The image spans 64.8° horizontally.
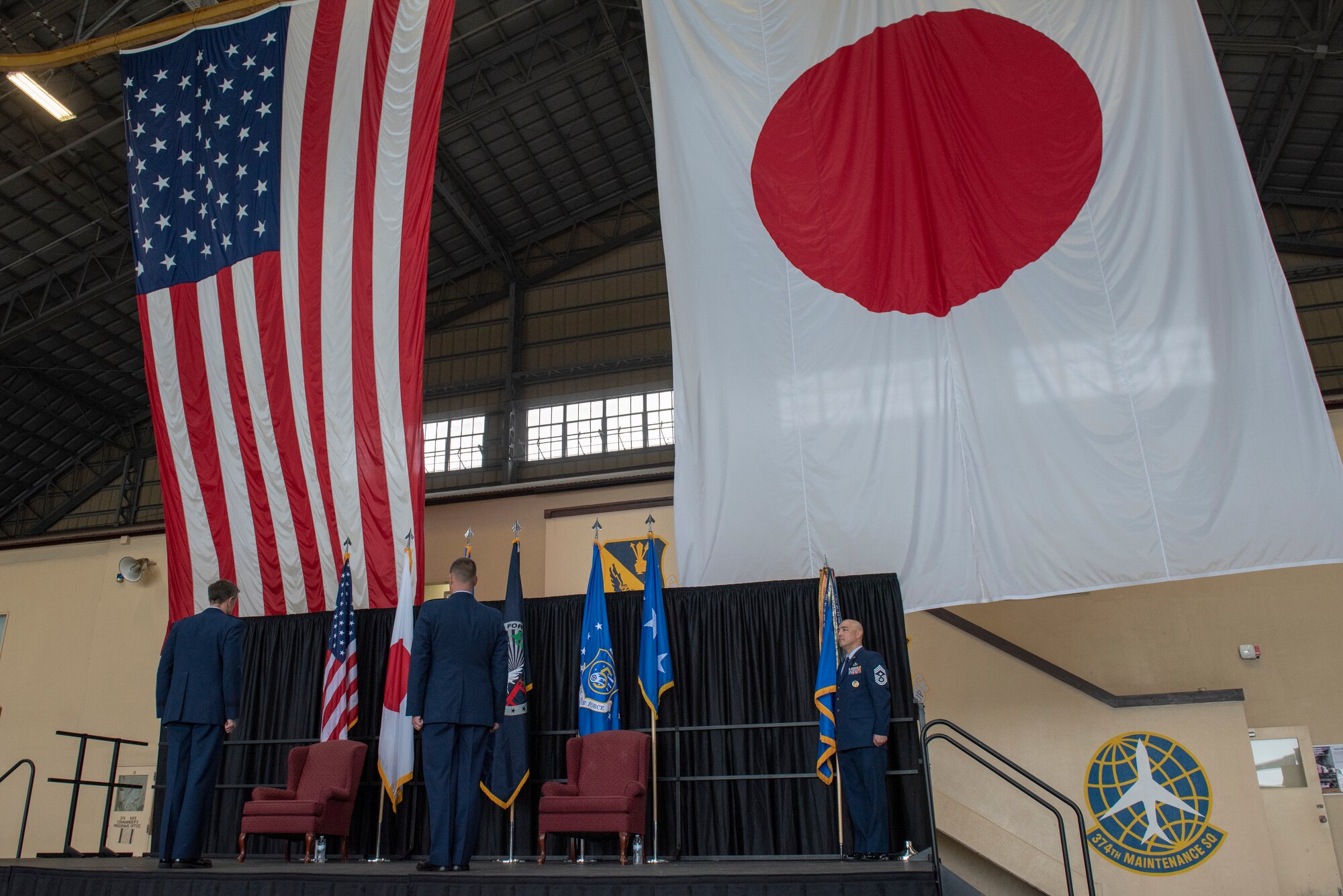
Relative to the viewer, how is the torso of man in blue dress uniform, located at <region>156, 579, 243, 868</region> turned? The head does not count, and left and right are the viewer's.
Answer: facing away from the viewer and to the right of the viewer

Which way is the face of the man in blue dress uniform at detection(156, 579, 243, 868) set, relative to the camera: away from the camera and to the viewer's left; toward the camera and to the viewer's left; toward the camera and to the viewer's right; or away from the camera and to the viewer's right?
away from the camera and to the viewer's right

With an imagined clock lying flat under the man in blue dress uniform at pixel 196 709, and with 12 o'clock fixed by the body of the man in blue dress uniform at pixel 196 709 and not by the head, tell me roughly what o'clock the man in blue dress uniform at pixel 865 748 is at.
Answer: the man in blue dress uniform at pixel 865 748 is roughly at 2 o'clock from the man in blue dress uniform at pixel 196 709.

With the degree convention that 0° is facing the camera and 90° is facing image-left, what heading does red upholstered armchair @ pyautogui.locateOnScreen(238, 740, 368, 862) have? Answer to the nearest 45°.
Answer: approximately 45°

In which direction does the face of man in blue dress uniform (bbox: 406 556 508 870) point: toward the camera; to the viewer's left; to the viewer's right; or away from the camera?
away from the camera

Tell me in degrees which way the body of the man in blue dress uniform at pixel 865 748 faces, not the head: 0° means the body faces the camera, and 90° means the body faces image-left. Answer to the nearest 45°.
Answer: approximately 45°

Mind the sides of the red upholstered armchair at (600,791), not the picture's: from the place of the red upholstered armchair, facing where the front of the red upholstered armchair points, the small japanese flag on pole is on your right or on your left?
on your right

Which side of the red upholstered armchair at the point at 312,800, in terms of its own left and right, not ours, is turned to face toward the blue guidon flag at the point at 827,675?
left
